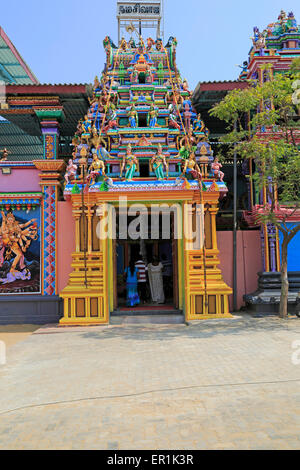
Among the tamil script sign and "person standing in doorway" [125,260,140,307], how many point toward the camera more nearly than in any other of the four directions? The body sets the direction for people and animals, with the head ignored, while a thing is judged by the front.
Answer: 1

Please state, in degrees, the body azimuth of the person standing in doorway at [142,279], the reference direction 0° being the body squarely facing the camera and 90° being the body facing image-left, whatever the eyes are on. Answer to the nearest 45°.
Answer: approximately 180°

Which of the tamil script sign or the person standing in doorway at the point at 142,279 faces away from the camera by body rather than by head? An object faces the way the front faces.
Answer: the person standing in doorway

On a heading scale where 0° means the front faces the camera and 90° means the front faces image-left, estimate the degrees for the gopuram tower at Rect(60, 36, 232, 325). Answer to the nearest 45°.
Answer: approximately 0°

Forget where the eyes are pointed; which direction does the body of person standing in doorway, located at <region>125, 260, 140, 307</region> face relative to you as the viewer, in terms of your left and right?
facing away from the viewer

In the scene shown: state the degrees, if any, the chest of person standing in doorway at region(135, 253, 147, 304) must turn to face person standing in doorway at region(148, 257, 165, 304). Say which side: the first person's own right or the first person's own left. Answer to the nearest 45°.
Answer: approximately 135° to the first person's own right
